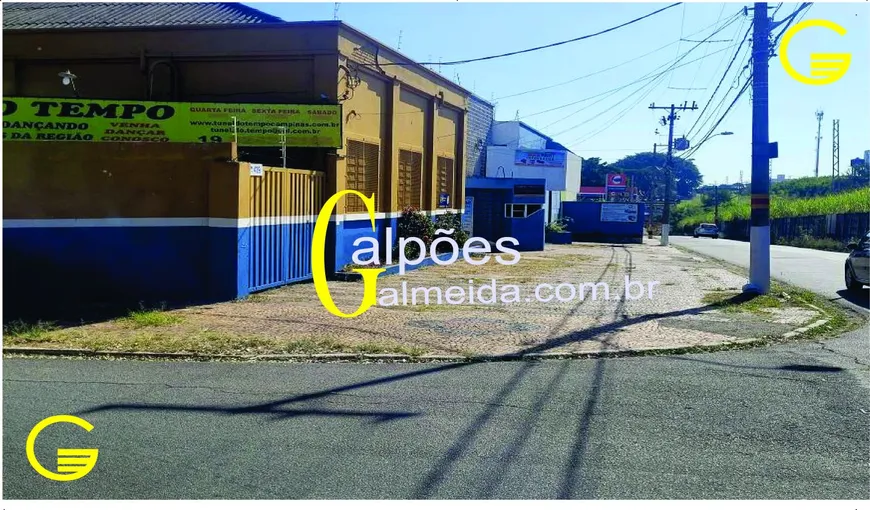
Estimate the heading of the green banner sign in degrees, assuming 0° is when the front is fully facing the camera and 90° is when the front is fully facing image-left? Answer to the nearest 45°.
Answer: approximately 0°

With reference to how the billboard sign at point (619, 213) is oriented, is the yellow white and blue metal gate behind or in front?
in front

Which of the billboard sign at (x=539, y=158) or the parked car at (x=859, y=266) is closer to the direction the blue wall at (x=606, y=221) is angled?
the parked car

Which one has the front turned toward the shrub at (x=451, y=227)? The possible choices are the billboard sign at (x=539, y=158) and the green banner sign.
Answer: the billboard sign

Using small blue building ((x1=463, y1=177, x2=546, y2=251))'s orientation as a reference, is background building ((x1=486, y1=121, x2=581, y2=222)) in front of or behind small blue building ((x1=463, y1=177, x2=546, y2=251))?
behind

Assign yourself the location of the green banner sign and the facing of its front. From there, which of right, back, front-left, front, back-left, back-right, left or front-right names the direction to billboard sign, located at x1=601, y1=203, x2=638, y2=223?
back-left

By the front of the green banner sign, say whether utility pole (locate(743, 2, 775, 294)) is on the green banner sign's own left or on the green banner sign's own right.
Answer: on the green banner sign's own left

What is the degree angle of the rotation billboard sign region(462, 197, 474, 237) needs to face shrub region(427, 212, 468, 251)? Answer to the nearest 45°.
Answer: approximately 45° to its right

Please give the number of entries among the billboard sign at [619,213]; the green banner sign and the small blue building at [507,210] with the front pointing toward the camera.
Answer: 3
